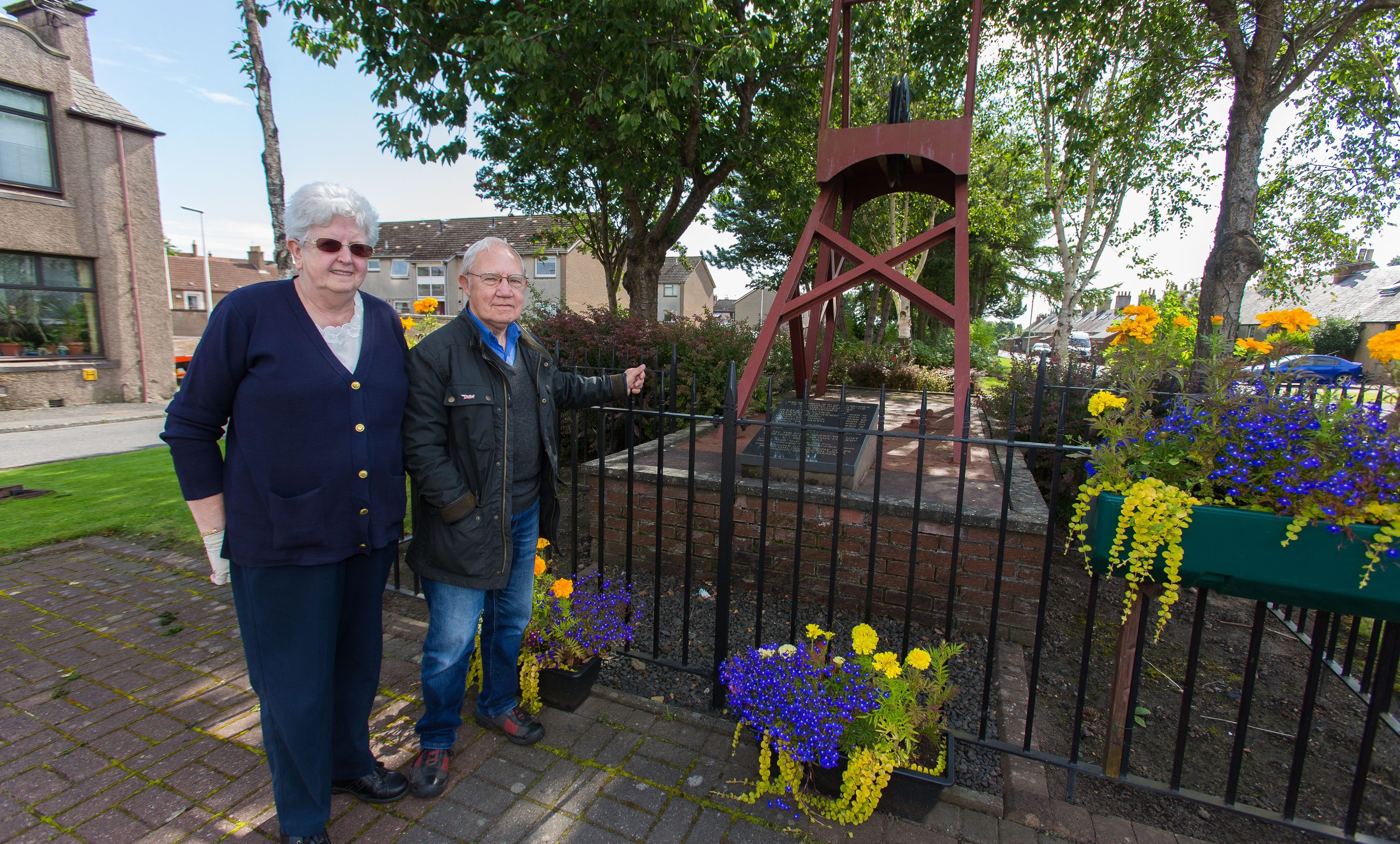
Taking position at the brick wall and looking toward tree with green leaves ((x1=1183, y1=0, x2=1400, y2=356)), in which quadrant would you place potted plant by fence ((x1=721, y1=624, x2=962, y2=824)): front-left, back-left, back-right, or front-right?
back-right

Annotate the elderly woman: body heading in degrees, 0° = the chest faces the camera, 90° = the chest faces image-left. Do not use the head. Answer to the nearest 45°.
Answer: approximately 315°

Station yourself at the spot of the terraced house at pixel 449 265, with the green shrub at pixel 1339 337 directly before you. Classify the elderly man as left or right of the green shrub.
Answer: right
